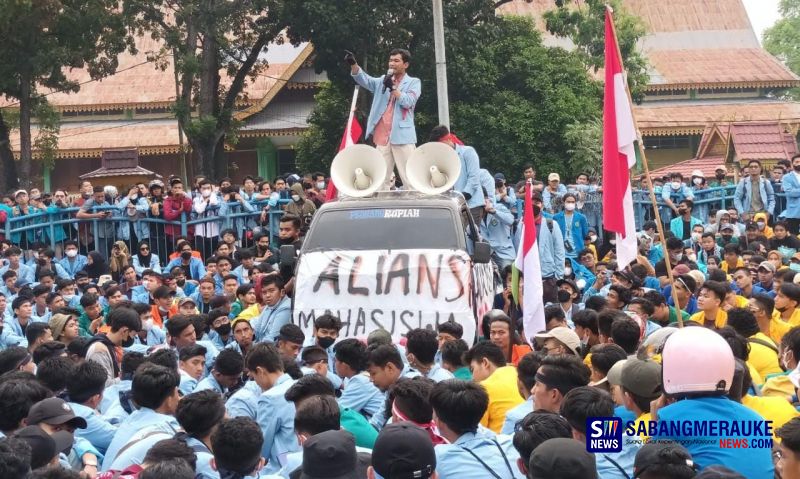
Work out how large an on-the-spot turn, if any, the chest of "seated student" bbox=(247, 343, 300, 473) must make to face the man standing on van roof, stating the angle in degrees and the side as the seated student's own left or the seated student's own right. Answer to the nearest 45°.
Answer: approximately 45° to the seated student's own right

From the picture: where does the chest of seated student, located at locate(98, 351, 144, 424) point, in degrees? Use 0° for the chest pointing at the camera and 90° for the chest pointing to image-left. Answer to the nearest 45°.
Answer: approximately 225°

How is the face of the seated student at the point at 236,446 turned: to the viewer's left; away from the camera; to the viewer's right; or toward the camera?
away from the camera

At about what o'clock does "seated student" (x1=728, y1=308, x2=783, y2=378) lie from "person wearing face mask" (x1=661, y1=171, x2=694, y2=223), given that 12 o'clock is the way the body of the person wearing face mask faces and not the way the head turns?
The seated student is roughly at 12 o'clock from the person wearing face mask.

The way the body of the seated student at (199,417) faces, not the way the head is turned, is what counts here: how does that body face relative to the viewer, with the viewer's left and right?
facing away from the viewer and to the right of the viewer

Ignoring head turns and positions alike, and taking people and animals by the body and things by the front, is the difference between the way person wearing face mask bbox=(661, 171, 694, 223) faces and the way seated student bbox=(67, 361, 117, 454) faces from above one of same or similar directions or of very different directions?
very different directions

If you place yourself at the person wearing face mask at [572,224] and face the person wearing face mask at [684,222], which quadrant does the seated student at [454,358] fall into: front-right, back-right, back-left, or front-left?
back-right

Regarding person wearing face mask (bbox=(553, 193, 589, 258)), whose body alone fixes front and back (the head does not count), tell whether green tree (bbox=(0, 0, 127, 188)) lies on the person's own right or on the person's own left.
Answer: on the person's own right

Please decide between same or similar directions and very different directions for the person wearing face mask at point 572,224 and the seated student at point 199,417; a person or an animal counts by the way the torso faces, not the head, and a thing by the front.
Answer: very different directions

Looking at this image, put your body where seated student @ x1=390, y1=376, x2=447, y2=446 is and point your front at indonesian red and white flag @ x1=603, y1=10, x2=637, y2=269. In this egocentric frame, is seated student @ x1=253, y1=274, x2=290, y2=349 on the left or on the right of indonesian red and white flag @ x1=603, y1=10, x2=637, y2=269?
left

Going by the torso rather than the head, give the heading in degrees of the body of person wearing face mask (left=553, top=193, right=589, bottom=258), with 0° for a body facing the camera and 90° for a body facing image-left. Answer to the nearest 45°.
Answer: approximately 0°

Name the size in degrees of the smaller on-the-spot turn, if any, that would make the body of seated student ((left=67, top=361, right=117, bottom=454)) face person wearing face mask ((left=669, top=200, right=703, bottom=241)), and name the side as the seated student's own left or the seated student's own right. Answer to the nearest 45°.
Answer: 0° — they already face them

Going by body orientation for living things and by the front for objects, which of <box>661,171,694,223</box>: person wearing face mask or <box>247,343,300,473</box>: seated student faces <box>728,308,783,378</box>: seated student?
the person wearing face mask
